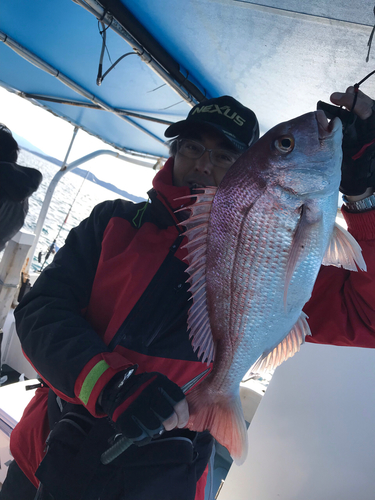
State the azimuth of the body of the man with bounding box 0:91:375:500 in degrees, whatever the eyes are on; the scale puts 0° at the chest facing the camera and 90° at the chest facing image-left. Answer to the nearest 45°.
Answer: approximately 0°

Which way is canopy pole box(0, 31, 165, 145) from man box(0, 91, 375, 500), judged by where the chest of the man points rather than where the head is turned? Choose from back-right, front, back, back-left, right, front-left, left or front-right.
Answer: back-right
